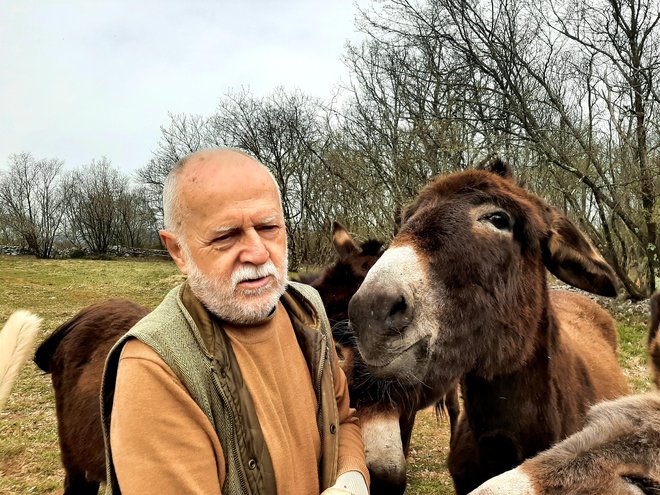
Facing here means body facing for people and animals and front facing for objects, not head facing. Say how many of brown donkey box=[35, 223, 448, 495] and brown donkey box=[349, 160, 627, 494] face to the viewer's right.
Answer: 1

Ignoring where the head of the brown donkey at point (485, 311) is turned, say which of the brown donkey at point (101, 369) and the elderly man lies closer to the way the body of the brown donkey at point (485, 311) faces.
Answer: the elderly man

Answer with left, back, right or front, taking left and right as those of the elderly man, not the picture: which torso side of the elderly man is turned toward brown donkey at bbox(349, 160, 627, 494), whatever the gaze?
left

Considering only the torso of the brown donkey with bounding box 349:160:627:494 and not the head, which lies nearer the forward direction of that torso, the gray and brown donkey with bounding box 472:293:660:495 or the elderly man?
the elderly man

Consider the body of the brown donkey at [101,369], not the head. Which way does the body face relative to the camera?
to the viewer's right

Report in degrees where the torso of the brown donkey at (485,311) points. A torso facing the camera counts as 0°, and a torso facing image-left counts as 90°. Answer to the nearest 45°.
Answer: approximately 45°

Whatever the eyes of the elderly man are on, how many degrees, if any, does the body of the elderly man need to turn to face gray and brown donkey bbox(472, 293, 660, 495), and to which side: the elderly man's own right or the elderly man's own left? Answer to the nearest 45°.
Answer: approximately 45° to the elderly man's own left

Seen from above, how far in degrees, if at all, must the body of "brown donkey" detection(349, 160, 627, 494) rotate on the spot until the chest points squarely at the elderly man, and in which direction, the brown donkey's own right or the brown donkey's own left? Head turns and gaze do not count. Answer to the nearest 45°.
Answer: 0° — it already faces them

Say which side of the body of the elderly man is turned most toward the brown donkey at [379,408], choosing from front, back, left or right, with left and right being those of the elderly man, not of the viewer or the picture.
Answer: left

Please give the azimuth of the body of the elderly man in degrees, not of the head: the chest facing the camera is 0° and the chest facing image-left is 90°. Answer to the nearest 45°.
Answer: approximately 315°

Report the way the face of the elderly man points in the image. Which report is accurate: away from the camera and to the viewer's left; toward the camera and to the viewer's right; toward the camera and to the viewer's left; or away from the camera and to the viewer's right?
toward the camera and to the viewer's right
